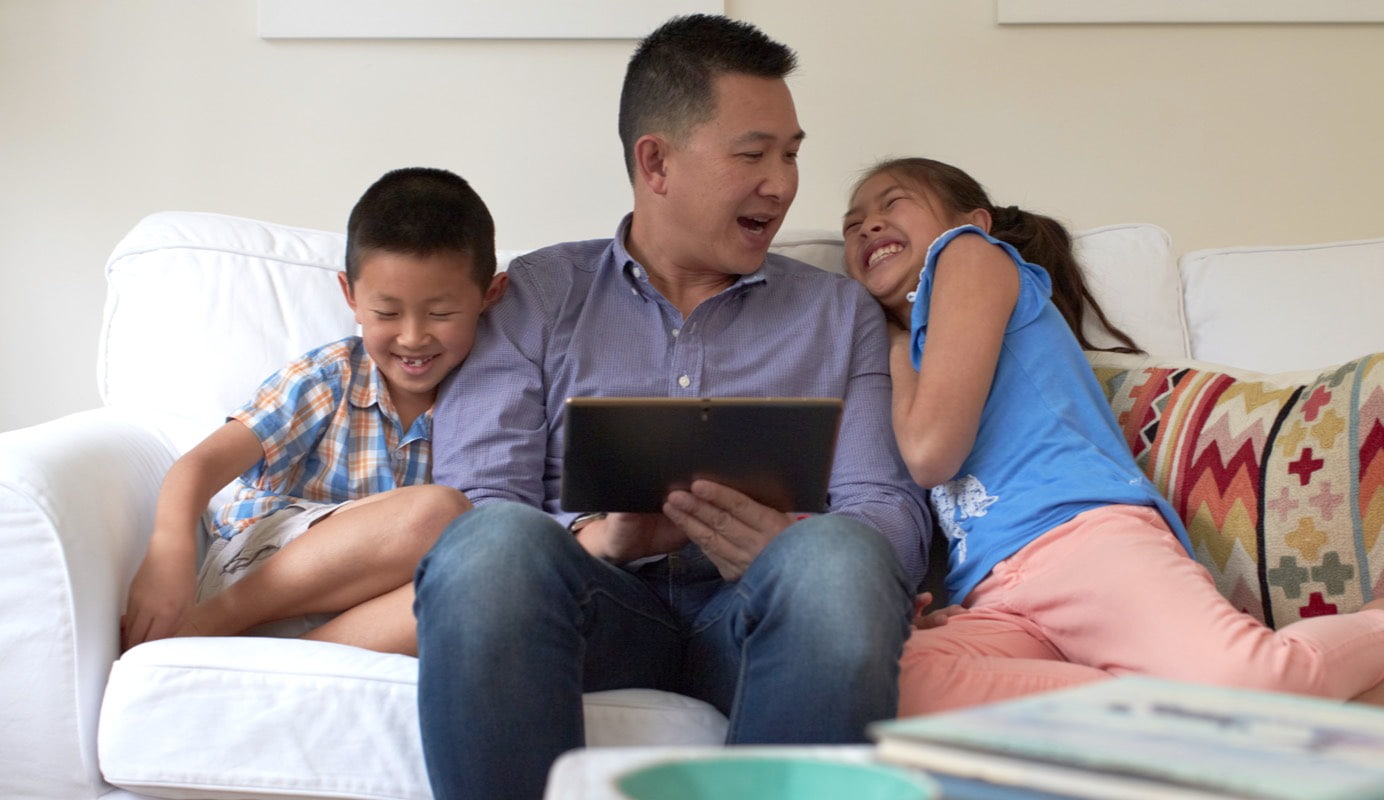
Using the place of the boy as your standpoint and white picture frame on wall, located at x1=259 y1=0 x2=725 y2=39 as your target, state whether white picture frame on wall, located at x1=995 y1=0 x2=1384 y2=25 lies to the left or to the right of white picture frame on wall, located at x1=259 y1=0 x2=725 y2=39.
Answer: right

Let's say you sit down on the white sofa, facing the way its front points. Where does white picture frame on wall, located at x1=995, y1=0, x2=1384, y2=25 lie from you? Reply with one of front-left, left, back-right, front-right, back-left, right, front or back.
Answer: back-left

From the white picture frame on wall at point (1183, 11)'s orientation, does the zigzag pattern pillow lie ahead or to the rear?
ahead

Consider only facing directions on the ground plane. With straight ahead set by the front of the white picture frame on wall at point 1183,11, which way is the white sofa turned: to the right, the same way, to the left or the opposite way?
the same way

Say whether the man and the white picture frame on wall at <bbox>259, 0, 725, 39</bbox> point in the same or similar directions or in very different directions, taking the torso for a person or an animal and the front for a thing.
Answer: same or similar directions

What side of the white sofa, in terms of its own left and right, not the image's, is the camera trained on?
front

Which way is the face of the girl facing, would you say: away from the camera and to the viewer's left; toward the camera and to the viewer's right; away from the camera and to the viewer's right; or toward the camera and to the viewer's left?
toward the camera and to the viewer's left

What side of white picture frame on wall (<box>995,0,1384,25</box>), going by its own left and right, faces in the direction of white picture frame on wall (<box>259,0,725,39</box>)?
right

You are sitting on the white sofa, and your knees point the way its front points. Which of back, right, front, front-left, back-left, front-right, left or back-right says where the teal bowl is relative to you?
front-left

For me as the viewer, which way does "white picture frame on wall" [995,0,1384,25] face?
facing the viewer

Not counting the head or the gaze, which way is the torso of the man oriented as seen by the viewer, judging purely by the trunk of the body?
toward the camera

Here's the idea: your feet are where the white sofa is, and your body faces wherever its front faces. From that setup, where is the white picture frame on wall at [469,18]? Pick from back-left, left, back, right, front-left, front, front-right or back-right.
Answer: back

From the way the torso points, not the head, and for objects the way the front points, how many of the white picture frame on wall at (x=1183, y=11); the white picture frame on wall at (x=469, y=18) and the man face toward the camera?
3

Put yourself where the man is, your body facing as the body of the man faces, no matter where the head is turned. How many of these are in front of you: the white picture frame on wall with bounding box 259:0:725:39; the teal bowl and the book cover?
2

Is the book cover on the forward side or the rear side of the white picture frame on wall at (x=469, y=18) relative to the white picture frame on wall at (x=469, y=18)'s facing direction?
on the forward side

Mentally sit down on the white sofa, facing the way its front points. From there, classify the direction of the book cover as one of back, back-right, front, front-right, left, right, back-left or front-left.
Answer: front-left

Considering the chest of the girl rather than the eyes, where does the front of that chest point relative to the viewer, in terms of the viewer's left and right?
facing the viewer and to the left of the viewer
